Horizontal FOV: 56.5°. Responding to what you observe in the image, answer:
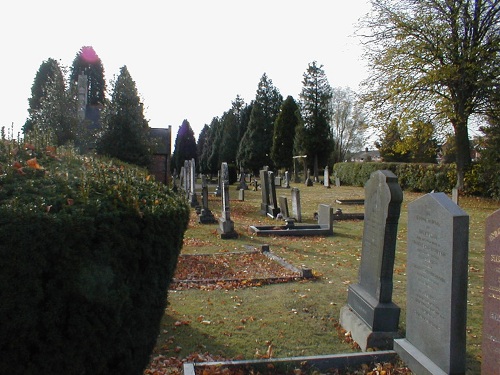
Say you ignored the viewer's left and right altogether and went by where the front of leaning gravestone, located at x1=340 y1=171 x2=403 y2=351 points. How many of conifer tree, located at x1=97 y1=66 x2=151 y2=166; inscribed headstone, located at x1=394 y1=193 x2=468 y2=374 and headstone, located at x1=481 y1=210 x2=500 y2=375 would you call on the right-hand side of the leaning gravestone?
1

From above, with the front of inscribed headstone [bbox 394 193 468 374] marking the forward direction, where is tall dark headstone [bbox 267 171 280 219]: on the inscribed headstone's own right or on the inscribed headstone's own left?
on the inscribed headstone's own right

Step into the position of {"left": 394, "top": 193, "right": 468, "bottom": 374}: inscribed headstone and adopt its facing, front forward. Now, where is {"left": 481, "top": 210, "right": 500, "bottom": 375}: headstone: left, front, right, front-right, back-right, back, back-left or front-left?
left

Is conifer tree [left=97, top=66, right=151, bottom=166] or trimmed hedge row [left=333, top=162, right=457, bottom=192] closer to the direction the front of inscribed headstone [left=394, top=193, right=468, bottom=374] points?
the conifer tree

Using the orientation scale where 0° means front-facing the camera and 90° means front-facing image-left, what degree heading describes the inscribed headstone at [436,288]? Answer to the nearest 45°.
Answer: approximately 45°

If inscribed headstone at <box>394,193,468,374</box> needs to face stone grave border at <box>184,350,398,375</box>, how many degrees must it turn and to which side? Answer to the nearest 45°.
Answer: approximately 45° to its right

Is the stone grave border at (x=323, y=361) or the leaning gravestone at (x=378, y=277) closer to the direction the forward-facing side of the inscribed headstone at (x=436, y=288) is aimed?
the stone grave border

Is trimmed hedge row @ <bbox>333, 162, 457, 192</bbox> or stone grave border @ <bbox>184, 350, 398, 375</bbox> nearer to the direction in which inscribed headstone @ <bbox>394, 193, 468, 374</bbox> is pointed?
the stone grave border

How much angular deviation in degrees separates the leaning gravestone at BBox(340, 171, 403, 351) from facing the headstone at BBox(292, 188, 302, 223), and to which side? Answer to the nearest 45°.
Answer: approximately 135° to its right

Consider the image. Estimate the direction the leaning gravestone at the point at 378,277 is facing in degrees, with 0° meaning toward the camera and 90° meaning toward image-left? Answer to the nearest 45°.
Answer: approximately 45°

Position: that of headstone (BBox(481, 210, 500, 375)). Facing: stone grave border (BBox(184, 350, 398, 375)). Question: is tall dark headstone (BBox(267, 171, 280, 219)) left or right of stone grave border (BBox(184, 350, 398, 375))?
right

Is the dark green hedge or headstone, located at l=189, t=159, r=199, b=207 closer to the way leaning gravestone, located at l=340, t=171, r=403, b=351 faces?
the dark green hedge
